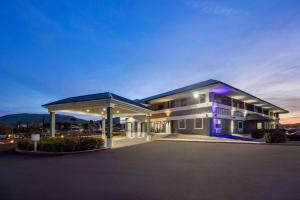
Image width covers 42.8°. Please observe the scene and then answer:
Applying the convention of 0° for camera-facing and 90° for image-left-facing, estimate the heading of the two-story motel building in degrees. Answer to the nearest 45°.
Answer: approximately 45°

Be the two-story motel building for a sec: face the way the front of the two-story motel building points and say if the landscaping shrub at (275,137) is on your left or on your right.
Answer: on your left

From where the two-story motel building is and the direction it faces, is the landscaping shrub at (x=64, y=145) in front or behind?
in front

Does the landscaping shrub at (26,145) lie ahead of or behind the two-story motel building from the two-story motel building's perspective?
ahead
